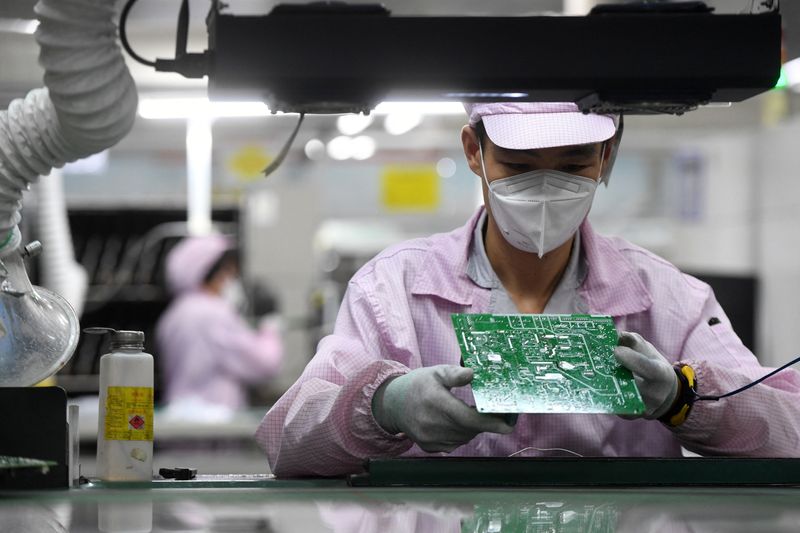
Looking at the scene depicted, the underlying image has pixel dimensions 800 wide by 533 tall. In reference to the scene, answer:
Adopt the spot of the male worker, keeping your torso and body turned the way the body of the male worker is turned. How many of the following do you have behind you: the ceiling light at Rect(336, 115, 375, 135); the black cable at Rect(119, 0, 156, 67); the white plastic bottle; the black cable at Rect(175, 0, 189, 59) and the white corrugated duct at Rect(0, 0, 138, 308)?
1

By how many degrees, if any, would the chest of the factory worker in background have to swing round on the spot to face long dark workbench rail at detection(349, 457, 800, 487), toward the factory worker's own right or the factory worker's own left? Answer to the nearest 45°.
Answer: approximately 90° to the factory worker's own right

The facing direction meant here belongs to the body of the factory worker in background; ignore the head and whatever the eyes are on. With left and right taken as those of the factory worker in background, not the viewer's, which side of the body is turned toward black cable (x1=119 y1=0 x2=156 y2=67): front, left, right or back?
right

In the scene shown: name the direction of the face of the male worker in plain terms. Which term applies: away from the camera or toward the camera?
toward the camera

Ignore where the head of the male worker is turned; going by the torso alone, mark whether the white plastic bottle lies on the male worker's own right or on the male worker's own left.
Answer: on the male worker's own right

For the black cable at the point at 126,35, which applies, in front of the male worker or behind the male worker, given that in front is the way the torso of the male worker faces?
in front

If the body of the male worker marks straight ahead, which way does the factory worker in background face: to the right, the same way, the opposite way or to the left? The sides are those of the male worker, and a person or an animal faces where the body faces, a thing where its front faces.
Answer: to the left

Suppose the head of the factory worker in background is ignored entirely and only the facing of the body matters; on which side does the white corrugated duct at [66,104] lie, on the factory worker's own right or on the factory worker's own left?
on the factory worker's own right

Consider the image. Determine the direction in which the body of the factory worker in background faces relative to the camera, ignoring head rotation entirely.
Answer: to the viewer's right

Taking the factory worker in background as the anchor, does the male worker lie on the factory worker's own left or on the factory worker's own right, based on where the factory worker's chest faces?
on the factory worker's own right

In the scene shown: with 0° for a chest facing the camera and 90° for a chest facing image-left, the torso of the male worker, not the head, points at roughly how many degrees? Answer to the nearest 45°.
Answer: approximately 0°

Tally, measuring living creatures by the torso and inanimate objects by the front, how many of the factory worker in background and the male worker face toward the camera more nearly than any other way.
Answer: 1

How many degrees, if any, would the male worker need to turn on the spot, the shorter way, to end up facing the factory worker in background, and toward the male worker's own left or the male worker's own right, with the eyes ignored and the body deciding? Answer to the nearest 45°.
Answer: approximately 135° to the male worker's own right
